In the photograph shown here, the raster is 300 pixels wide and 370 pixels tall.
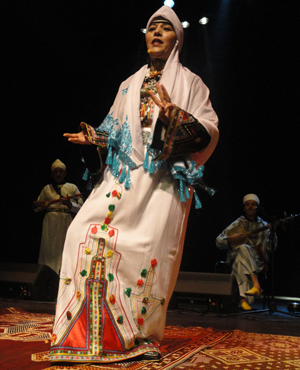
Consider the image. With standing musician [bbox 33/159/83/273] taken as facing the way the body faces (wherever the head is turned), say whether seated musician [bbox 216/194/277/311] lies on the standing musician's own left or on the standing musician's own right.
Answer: on the standing musician's own left

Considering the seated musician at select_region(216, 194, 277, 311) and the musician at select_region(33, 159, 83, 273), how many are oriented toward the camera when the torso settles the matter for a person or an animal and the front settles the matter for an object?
2

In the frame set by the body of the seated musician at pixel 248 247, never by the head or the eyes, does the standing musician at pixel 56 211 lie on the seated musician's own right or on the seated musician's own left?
on the seated musician's own right

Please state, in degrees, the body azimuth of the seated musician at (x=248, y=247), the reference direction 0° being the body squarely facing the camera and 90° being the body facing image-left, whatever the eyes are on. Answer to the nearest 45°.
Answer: approximately 0°
